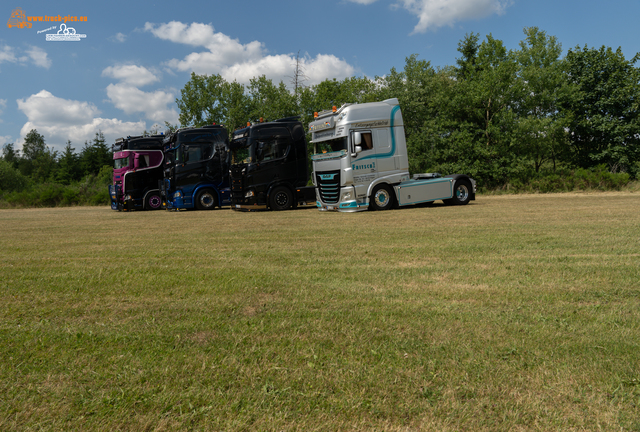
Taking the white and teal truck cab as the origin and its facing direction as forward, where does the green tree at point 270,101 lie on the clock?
The green tree is roughly at 4 o'clock from the white and teal truck cab.

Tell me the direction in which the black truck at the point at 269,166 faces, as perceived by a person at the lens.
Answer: facing the viewer and to the left of the viewer

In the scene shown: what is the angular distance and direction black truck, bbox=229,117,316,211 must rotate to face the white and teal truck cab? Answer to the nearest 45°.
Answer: approximately 90° to its left

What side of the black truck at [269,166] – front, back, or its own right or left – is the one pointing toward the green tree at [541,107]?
back

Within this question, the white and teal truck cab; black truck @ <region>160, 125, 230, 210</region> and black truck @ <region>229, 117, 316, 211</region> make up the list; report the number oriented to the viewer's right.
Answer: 0

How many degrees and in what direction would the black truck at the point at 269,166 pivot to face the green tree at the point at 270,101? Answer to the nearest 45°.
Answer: approximately 135° to its right

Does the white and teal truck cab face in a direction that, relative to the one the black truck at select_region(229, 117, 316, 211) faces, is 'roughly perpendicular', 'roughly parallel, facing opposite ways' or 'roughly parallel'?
roughly parallel

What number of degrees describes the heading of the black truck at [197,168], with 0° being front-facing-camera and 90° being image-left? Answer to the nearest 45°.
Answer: approximately 90°

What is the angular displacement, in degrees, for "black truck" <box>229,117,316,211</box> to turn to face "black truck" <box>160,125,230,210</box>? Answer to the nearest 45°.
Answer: approximately 90° to its right

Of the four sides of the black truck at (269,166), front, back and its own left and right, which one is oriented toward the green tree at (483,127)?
back
